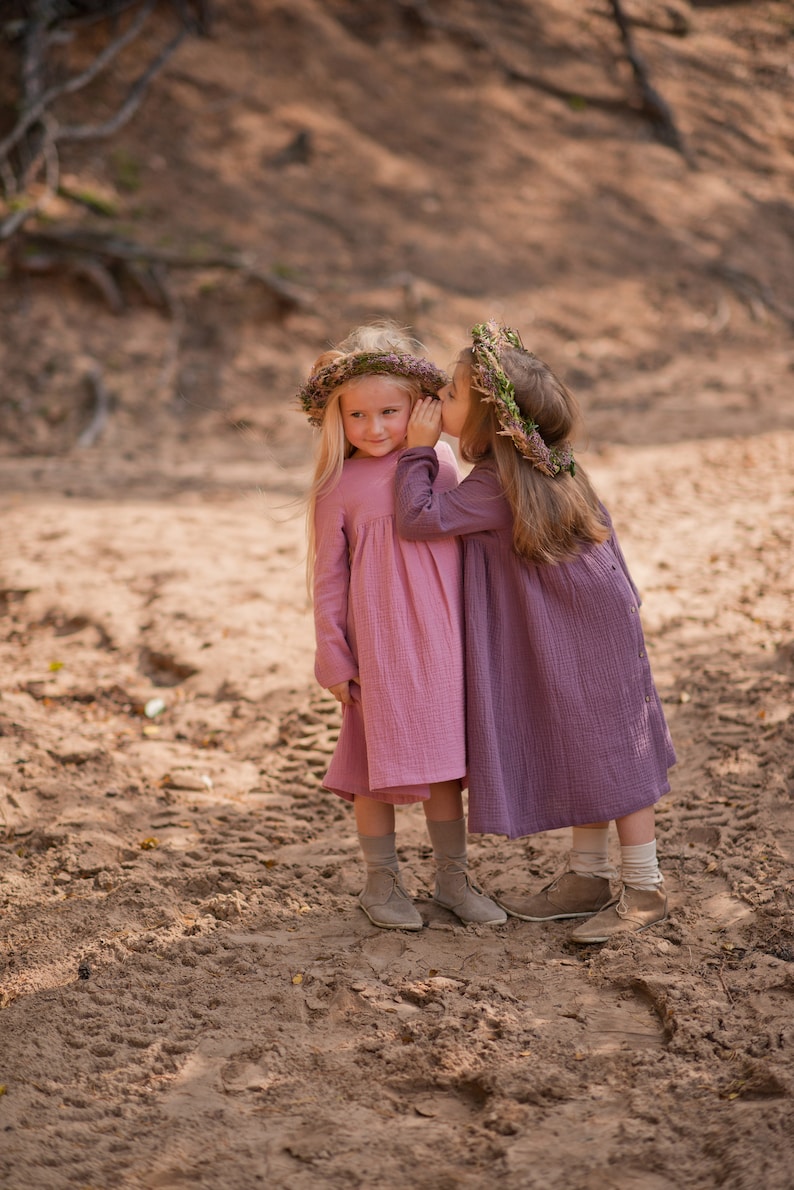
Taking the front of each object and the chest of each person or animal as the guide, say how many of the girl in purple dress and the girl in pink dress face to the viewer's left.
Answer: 1

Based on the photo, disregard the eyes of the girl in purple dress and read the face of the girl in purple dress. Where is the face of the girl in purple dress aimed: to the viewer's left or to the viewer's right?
to the viewer's left

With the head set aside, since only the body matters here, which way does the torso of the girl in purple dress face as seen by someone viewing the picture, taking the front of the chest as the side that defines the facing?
to the viewer's left

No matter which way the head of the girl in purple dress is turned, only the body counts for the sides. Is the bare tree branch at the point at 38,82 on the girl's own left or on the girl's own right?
on the girl's own right

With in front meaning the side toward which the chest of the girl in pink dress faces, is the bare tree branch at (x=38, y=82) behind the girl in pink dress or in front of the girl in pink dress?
behind

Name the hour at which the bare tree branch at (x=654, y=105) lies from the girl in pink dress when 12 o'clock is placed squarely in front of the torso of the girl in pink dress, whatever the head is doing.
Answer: The bare tree branch is roughly at 8 o'clock from the girl in pink dress.

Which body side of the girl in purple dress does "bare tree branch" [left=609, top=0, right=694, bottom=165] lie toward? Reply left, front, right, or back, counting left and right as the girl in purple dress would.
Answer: right

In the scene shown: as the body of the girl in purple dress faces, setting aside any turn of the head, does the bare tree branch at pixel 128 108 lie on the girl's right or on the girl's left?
on the girl's right

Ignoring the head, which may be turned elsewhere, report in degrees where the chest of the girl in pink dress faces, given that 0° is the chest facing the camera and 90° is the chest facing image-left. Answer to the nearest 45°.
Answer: approximately 315°

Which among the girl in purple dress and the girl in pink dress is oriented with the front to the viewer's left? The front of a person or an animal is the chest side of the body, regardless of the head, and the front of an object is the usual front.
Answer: the girl in purple dress
